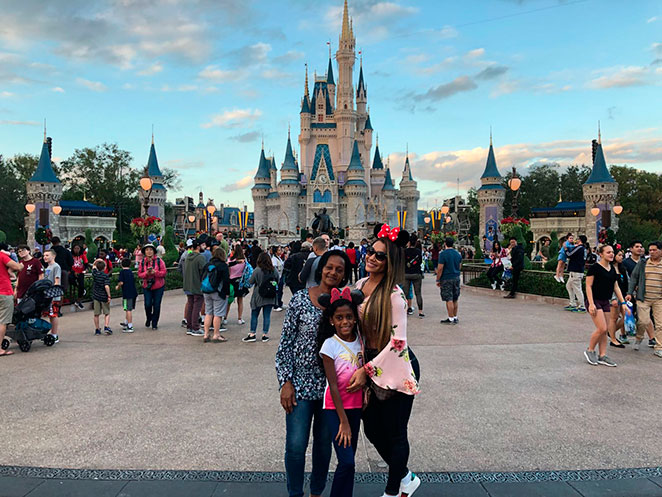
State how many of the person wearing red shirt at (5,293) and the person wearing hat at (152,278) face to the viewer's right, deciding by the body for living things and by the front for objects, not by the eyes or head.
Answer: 1

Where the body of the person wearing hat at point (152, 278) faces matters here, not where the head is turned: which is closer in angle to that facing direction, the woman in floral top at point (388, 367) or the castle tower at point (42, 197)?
the woman in floral top

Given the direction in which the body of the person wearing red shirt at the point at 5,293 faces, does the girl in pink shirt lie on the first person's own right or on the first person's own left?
on the first person's own right

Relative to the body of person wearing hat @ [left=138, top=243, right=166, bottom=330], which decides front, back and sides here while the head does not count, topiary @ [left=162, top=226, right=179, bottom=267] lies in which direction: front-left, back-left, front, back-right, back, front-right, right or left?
back

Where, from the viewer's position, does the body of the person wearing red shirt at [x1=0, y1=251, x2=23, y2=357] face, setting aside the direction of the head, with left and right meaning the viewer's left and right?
facing to the right of the viewer

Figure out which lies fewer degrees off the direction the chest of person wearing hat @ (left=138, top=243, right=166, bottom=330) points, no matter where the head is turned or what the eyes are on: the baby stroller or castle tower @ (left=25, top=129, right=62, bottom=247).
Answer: the baby stroller

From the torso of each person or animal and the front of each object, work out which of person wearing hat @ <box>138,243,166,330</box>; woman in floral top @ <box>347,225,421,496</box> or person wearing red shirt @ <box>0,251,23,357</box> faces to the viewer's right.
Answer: the person wearing red shirt

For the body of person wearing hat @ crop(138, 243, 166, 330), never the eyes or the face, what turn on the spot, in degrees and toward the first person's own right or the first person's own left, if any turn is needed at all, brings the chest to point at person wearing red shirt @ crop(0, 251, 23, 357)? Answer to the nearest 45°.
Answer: approximately 45° to the first person's own right
